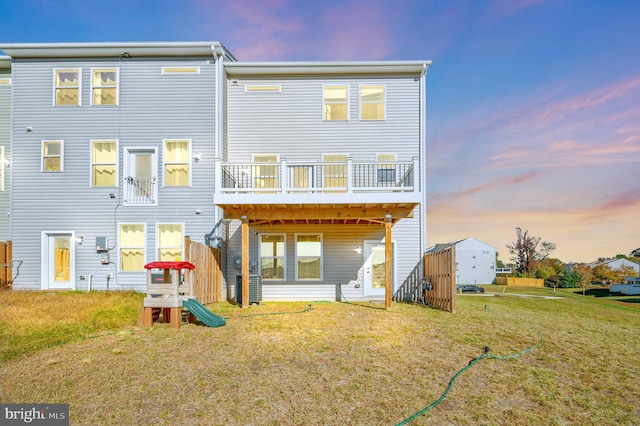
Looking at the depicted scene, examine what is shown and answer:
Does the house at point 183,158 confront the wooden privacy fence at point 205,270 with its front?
no

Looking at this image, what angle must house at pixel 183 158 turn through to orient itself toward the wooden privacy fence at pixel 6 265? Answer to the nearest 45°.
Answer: approximately 90° to its left

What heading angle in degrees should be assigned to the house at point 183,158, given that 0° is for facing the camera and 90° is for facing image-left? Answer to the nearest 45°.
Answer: approximately 180°

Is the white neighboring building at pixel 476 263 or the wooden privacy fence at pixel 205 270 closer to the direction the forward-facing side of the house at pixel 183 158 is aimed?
the white neighboring building
